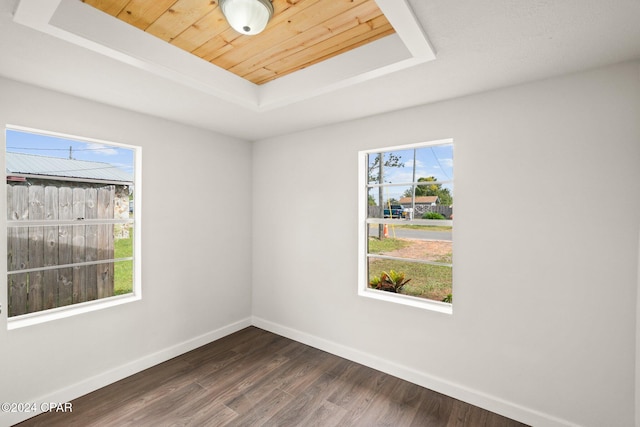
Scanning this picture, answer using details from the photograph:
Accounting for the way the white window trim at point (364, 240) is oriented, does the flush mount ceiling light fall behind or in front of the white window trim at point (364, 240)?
in front

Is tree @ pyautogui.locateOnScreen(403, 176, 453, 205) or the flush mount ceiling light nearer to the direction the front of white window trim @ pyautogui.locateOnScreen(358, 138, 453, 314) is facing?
the flush mount ceiling light

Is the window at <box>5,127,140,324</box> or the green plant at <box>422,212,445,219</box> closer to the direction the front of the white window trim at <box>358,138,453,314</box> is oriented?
the window

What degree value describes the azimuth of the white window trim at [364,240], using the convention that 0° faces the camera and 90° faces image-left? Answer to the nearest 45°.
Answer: approximately 45°

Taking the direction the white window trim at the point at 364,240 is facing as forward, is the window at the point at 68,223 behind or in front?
in front
